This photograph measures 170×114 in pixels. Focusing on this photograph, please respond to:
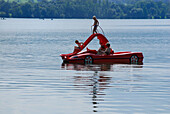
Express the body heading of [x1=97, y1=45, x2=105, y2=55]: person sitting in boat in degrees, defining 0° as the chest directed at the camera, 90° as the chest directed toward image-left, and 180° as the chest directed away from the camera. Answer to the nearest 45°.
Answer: approximately 90°
